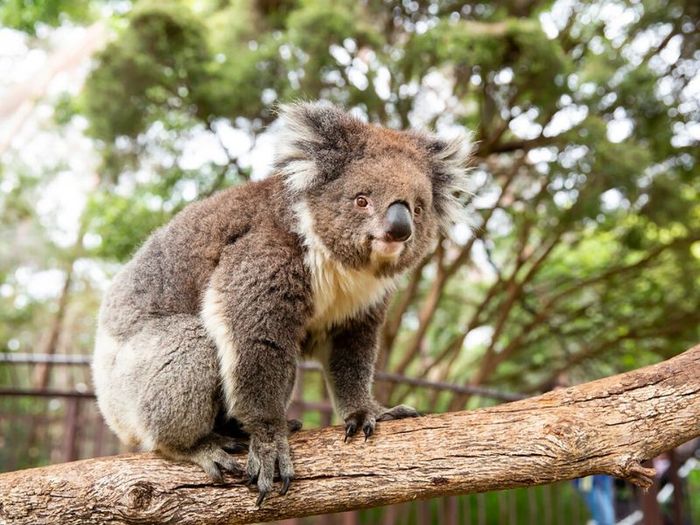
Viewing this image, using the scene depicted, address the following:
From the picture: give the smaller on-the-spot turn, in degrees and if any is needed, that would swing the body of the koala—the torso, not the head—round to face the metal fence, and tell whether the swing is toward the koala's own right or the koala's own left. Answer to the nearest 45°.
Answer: approximately 135° to the koala's own left

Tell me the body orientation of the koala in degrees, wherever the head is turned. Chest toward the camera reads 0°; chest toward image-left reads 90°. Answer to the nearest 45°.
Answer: approximately 315°

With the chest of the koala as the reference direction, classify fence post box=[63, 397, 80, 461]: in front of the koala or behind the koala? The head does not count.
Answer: behind
